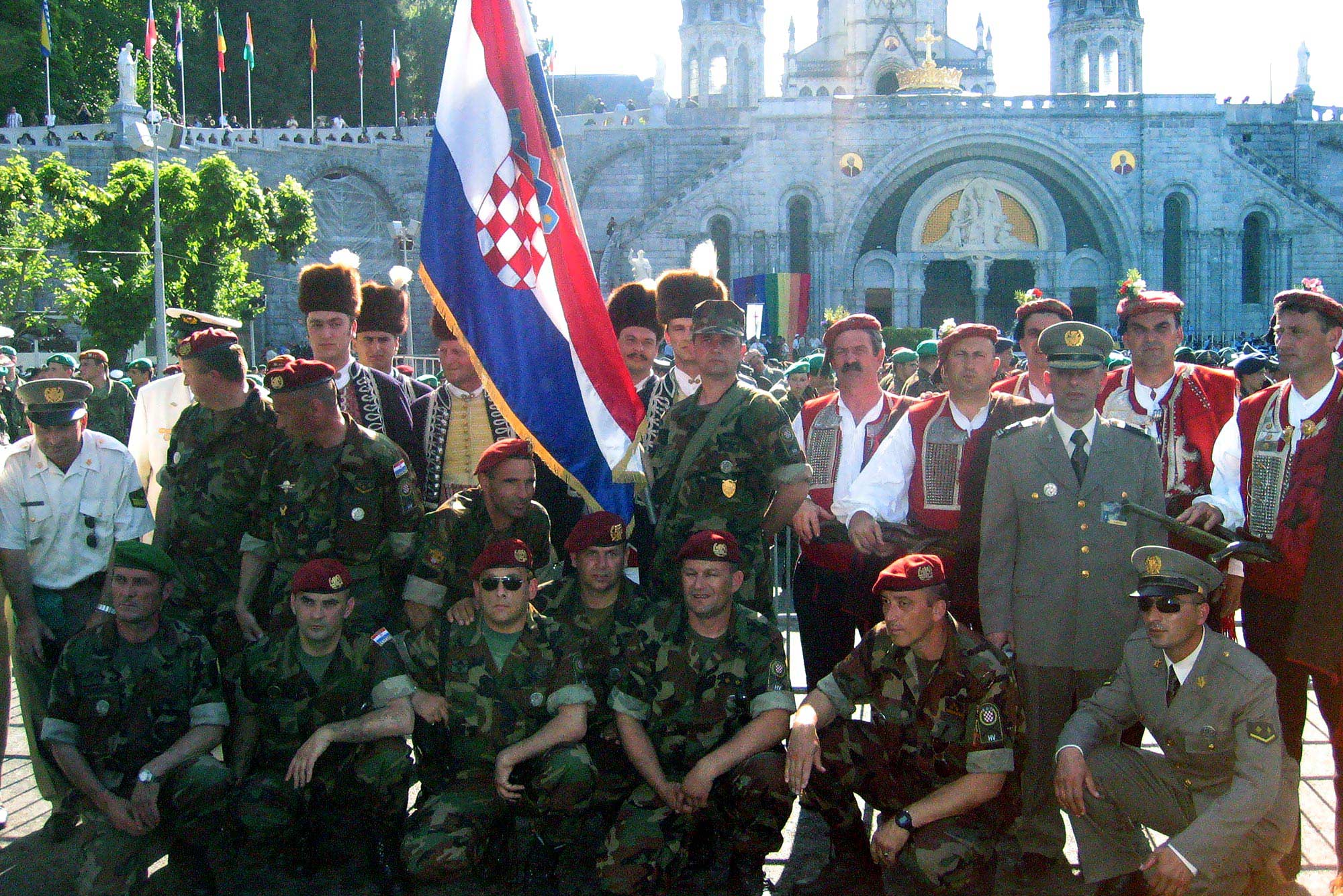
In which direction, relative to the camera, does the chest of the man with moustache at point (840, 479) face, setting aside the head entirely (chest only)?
toward the camera

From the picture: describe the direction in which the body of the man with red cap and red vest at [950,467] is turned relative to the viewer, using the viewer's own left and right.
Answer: facing the viewer

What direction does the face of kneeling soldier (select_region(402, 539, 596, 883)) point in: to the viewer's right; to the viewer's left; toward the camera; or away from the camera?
toward the camera

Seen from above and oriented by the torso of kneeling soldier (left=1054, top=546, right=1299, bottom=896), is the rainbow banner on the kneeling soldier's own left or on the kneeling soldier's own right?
on the kneeling soldier's own right

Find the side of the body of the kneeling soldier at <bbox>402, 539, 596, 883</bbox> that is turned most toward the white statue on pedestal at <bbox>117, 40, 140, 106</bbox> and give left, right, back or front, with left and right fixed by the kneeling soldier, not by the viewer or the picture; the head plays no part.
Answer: back

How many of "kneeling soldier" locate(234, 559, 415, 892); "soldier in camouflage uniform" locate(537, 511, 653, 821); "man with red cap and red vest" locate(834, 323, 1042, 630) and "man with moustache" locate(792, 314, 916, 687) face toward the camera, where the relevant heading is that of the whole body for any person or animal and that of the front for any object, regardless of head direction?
4

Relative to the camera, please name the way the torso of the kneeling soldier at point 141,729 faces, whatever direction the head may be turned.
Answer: toward the camera

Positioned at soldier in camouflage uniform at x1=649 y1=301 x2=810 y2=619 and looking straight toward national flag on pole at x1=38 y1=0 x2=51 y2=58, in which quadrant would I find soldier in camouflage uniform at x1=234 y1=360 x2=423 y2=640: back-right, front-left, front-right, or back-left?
front-left

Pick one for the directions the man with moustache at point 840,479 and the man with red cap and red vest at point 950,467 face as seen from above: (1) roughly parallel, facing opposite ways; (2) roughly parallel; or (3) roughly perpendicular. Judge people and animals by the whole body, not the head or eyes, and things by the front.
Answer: roughly parallel

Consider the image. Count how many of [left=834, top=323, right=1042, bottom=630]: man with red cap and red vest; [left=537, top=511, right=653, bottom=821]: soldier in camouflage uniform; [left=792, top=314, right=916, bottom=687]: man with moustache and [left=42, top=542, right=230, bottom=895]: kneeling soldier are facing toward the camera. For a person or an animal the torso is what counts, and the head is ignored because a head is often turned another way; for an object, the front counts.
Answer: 4
